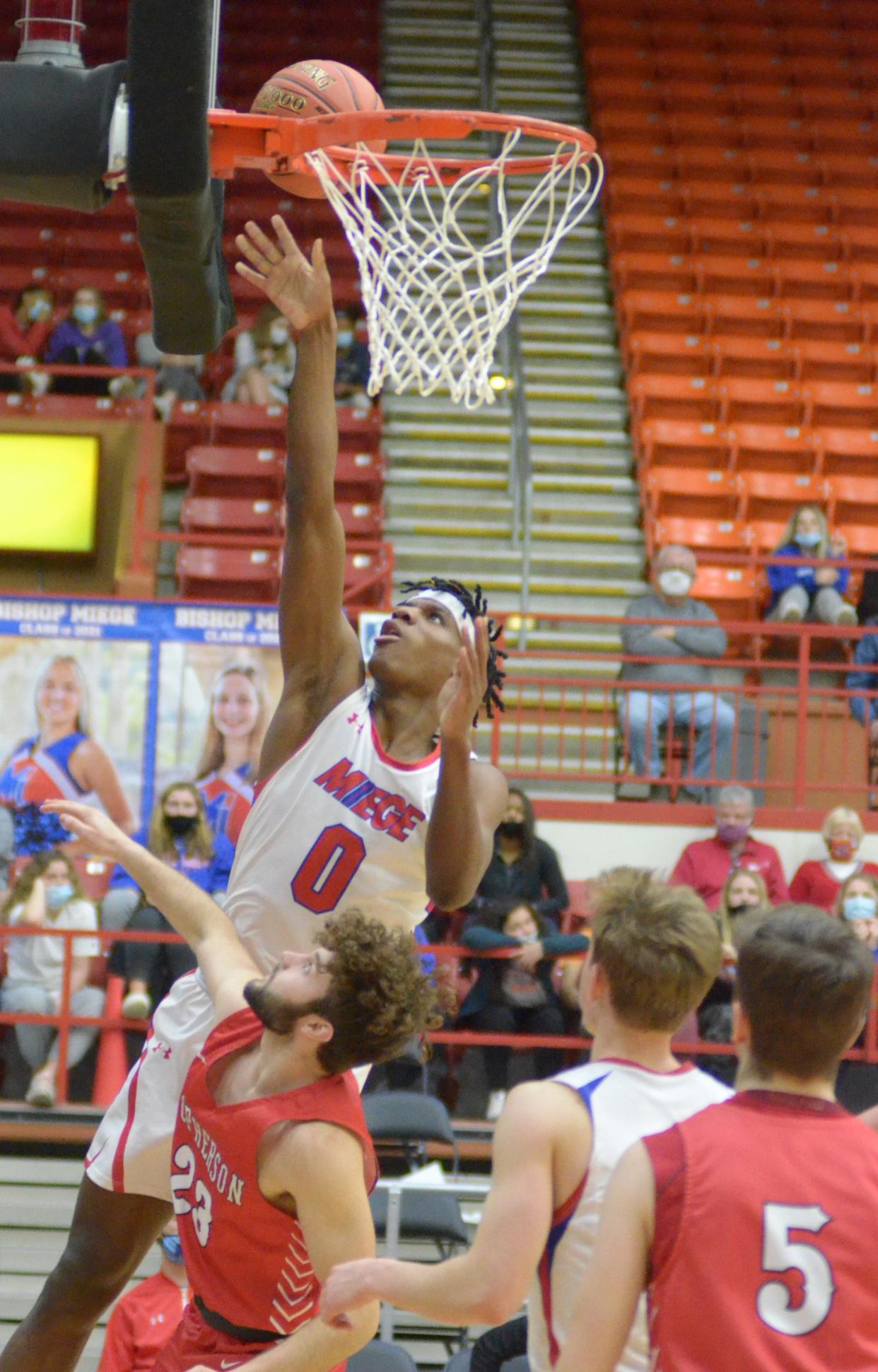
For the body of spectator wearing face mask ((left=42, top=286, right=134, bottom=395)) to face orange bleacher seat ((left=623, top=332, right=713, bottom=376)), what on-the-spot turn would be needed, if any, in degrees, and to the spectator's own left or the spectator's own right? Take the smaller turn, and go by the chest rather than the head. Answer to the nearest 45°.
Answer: approximately 90° to the spectator's own left

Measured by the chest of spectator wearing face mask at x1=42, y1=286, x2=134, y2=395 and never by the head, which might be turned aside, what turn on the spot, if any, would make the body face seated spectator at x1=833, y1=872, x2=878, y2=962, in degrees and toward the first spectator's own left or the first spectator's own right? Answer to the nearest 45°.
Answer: approximately 45° to the first spectator's own left

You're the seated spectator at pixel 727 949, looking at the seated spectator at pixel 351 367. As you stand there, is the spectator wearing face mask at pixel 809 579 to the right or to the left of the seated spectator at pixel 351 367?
right

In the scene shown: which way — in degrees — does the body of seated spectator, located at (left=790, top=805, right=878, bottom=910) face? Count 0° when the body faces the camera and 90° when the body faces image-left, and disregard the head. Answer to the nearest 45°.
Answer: approximately 0°

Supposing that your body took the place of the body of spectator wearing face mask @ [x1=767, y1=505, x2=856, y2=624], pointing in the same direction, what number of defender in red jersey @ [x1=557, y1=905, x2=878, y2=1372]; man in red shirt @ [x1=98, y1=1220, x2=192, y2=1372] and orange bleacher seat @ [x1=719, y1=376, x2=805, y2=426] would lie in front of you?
2

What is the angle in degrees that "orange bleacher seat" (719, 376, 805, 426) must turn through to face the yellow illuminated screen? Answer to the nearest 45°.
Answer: approximately 45° to its right

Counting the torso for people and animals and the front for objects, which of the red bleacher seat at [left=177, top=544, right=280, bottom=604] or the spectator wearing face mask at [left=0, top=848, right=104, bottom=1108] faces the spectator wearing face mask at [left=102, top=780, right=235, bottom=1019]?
the red bleacher seat

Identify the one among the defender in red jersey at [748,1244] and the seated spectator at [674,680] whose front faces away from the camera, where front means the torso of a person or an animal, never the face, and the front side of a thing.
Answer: the defender in red jersey

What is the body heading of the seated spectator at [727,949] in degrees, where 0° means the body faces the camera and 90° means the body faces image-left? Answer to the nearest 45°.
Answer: approximately 0°

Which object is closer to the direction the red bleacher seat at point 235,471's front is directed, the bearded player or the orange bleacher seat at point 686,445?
the bearded player

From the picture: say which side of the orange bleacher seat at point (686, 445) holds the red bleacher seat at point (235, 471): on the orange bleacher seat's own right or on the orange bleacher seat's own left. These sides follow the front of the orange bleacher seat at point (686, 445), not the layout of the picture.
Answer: on the orange bleacher seat's own right
